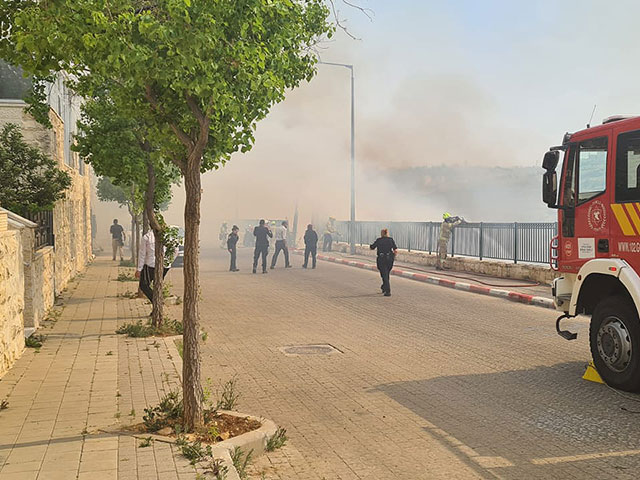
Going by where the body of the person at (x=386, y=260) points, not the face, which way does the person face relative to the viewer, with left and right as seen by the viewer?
facing away from the viewer

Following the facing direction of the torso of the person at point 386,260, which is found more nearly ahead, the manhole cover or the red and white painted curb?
the red and white painted curb

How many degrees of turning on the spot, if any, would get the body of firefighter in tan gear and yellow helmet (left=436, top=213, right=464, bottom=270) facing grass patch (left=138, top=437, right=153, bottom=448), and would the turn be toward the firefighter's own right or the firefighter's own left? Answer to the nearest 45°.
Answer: approximately 90° to the firefighter's own right

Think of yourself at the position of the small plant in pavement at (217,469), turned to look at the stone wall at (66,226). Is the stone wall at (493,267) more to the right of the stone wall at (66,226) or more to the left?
right

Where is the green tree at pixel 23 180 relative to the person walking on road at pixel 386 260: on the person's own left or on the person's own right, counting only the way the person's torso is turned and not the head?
on the person's own left

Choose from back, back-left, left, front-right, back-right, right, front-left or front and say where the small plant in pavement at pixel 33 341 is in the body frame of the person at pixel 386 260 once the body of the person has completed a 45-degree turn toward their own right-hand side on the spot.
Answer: back

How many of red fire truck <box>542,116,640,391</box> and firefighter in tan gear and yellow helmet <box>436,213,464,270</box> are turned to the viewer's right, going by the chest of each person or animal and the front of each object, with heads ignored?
1

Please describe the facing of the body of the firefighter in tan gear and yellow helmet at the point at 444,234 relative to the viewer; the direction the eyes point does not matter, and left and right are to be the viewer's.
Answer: facing to the right of the viewer

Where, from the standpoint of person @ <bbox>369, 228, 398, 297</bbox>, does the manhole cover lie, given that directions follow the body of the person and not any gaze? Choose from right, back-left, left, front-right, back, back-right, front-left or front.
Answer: back

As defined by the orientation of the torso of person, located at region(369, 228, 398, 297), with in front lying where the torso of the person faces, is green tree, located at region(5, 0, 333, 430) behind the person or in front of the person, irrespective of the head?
behind
